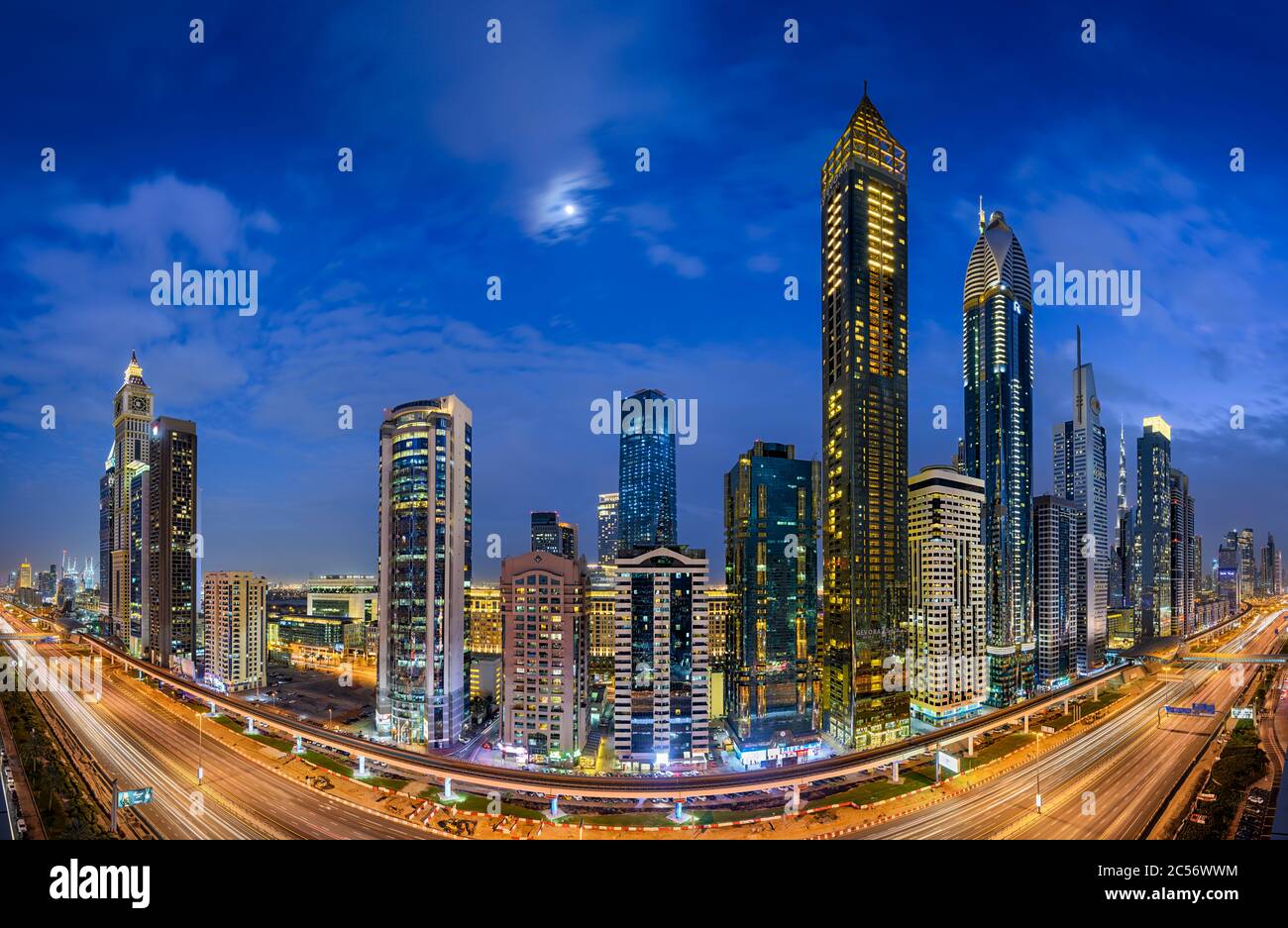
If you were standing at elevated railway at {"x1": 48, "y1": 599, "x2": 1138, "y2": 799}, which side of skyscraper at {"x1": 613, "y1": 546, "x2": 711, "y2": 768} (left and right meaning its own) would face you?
front

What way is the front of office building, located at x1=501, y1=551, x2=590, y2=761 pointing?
toward the camera

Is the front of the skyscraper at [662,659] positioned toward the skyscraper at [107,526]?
no

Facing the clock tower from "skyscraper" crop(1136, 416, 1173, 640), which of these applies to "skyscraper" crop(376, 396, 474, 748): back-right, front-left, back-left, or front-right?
front-left

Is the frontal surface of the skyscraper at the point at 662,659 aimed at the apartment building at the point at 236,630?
no

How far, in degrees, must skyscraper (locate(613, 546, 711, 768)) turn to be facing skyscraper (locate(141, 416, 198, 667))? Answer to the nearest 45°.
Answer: approximately 135° to its right

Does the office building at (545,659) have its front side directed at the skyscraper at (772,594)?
no

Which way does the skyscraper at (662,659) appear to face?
toward the camera

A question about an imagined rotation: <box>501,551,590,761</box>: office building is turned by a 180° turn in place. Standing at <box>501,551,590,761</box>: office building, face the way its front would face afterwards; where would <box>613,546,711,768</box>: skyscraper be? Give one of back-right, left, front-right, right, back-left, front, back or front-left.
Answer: right
